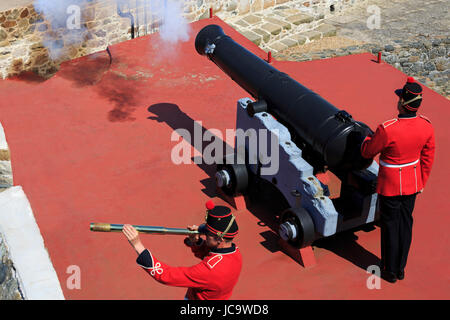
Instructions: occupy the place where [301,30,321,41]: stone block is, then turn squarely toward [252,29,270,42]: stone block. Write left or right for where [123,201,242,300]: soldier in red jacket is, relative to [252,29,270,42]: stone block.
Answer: left

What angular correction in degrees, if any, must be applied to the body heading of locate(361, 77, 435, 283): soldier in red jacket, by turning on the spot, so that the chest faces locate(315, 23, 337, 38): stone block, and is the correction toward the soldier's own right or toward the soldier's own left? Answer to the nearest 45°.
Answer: approximately 45° to the soldier's own right

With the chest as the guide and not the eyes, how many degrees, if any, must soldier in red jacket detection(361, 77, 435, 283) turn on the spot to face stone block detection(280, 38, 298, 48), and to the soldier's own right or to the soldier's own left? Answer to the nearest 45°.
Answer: approximately 45° to the soldier's own right

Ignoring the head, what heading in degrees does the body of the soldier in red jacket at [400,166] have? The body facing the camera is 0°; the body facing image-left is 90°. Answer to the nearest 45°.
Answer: approximately 135°
